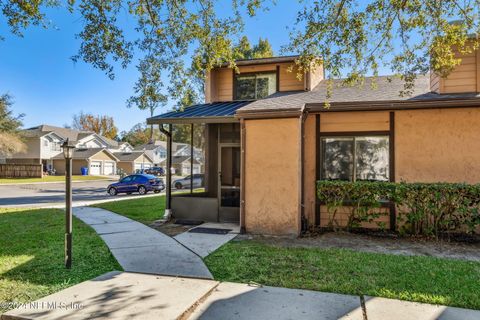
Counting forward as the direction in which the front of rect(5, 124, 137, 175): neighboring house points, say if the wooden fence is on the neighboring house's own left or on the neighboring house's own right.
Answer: on the neighboring house's own right

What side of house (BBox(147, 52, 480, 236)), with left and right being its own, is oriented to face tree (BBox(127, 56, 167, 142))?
back

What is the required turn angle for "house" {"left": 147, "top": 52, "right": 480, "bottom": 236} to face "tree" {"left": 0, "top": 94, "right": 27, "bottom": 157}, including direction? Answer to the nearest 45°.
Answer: approximately 135° to its right

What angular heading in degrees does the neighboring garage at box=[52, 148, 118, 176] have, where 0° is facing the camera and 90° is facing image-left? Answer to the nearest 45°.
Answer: approximately 315°

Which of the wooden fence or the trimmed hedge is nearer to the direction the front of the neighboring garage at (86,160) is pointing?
the trimmed hedge

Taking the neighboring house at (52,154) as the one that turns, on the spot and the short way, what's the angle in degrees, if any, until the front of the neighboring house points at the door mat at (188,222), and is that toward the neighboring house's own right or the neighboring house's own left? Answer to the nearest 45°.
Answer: approximately 45° to the neighboring house's own right
